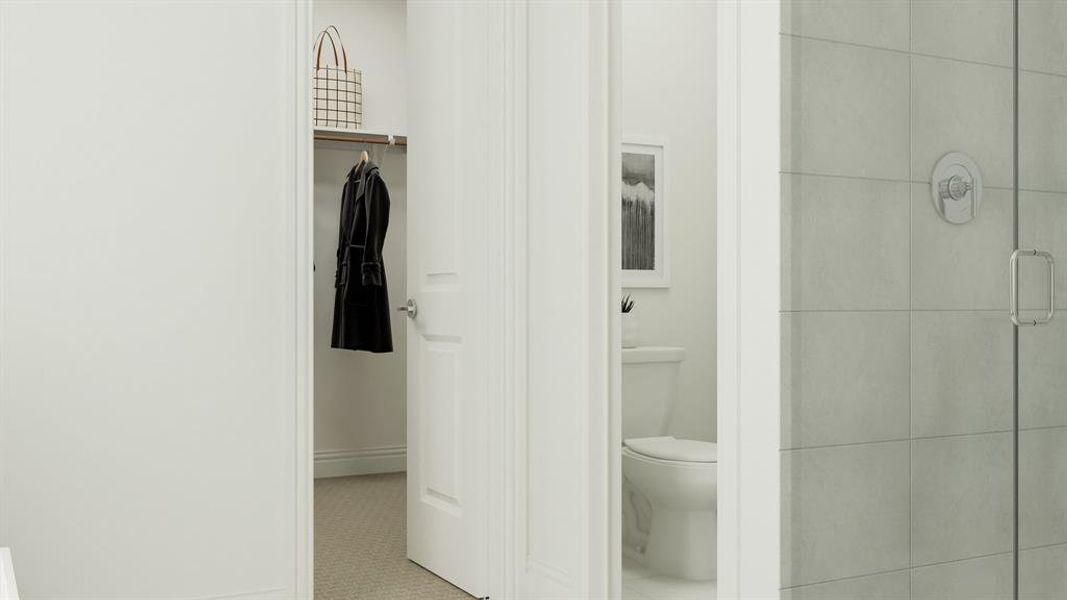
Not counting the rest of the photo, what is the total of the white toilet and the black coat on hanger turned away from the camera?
0

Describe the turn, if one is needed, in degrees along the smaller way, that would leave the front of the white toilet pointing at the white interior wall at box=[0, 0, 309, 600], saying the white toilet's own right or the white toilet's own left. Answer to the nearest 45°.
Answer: approximately 90° to the white toilet's own right

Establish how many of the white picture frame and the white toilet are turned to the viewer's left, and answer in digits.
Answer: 0

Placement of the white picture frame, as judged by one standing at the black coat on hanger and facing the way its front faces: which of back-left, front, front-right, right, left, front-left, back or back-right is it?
left

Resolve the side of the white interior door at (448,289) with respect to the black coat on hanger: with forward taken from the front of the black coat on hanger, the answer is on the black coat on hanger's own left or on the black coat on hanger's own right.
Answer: on the black coat on hanger's own left

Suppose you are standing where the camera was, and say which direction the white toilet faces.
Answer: facing the viewer and to the right of the viewer

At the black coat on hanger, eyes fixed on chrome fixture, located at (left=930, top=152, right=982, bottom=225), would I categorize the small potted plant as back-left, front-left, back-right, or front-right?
front-left

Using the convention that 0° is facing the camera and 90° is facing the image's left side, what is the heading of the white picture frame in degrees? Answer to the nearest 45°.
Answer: approximately 315°

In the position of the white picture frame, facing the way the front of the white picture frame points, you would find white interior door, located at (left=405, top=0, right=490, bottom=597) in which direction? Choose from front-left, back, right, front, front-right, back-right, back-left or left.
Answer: right

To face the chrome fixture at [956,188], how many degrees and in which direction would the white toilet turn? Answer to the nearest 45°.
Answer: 0° — it already faces it

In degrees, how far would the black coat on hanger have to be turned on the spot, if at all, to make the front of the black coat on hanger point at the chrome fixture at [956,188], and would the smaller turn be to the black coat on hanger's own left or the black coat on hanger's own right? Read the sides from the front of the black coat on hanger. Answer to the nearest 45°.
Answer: approximately 45° to the black coat on hanger's own left

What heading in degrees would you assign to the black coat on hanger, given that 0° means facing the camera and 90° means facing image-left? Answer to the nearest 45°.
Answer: approximately 45°

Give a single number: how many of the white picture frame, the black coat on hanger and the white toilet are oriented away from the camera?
0

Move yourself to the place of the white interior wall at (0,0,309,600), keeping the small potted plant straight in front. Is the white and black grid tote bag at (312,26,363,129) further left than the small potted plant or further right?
left
